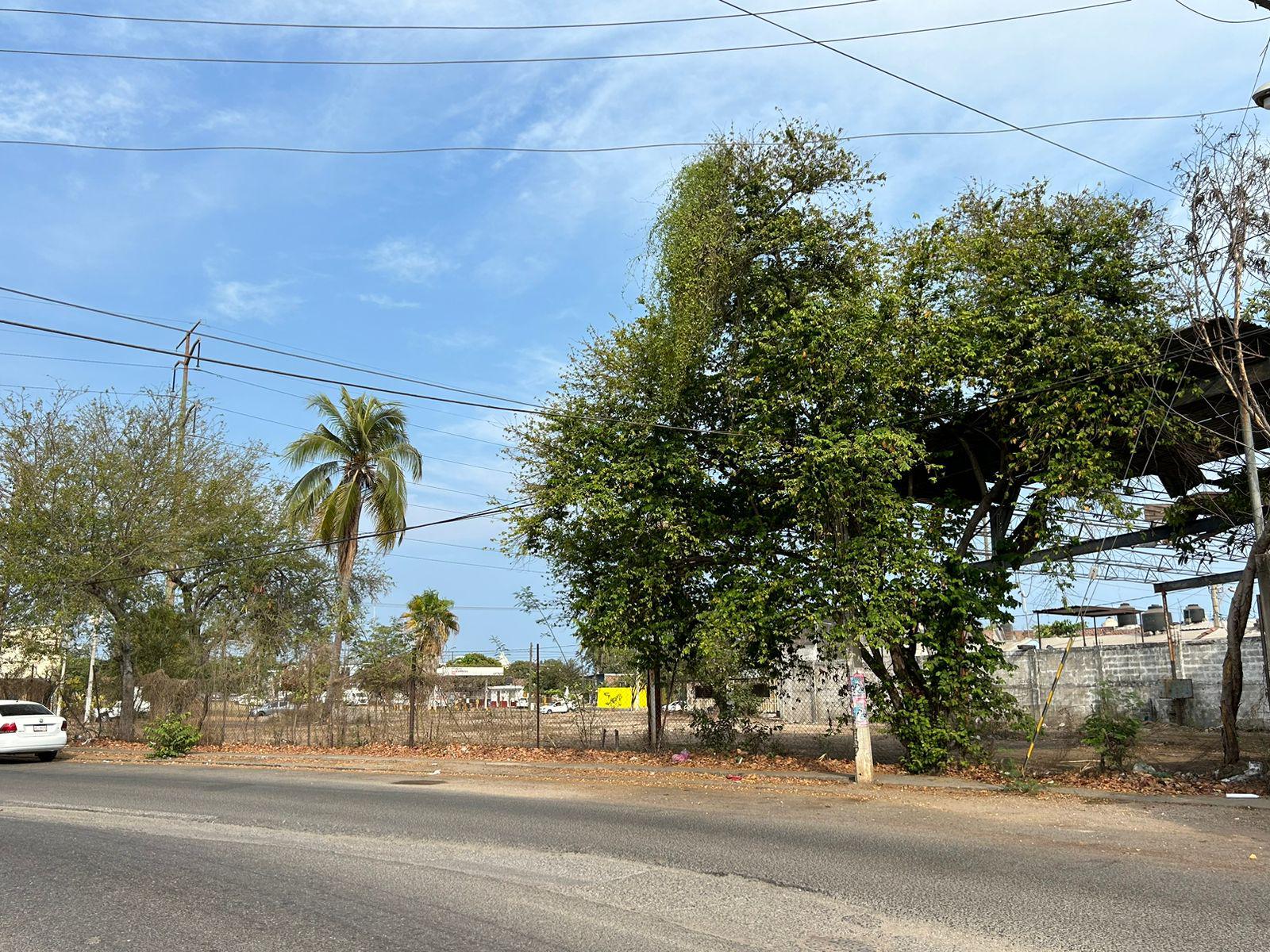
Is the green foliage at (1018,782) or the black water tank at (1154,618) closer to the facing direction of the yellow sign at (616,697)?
the green foliage

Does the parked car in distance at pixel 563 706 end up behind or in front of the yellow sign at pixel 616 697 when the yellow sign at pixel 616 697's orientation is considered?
in front

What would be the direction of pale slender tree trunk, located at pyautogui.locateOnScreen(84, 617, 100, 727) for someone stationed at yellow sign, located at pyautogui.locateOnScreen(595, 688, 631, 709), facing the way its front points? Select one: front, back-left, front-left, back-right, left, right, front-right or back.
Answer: front-right

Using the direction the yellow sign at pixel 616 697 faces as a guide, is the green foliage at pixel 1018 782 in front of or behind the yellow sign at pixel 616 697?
in front

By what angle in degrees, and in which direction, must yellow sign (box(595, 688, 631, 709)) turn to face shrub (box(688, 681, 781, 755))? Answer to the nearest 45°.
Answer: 0° — it already faces it

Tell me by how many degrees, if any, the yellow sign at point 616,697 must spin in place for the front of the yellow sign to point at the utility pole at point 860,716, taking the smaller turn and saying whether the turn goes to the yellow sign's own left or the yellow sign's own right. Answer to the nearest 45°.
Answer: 0° — it already faces it

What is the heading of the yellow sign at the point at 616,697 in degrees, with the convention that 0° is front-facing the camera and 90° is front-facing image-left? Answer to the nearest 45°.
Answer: approximately 0°

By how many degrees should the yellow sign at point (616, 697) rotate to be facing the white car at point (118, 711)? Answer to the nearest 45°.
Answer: approximately 45° to its right

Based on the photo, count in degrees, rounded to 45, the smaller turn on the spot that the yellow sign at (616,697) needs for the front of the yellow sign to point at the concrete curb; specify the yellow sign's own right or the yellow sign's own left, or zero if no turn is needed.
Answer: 0° — it already faces it

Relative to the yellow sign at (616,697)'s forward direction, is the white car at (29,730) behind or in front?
in front
